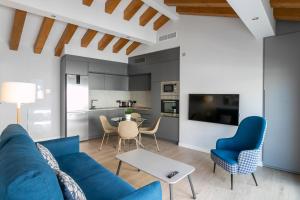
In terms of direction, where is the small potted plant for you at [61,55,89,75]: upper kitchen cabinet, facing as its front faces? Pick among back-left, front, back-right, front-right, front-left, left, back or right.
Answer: front

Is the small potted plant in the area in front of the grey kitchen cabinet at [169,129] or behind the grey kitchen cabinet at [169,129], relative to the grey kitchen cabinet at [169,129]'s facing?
in front

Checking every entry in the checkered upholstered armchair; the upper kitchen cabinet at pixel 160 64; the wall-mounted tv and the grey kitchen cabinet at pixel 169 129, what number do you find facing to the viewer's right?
0

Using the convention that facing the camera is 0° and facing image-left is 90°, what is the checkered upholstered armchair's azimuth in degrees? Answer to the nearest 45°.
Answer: approximately 45°

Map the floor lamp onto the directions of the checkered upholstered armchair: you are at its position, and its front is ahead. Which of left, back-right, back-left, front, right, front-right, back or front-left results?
front

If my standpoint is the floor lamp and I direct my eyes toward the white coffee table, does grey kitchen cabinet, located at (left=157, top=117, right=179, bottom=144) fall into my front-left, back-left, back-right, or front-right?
front-left

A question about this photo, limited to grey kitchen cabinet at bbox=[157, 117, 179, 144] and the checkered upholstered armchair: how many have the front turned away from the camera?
0

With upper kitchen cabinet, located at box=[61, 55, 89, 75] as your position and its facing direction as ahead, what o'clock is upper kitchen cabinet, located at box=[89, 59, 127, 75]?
upper kitchen cabinet, located at box=[89, 59, 127, 75] is roughly at 10 o'clock from upper kitchen cabinet, located at box=[61, 55, 89, 75].

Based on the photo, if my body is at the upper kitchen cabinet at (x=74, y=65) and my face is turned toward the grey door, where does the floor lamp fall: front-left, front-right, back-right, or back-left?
front-right

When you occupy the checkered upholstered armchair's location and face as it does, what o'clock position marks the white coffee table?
The white coffee table is roughly at 12 o'clock from the checkered upholstered armchair.

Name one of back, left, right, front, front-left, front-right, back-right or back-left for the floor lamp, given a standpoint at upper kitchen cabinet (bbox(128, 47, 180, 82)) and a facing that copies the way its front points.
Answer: front

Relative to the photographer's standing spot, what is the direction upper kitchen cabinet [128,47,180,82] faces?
facing the viewer and to the left of the viewer

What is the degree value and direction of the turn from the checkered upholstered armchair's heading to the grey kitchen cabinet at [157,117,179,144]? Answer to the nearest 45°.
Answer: approximately 90° to its right

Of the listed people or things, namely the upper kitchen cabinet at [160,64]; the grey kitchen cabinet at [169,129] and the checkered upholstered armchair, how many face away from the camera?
0

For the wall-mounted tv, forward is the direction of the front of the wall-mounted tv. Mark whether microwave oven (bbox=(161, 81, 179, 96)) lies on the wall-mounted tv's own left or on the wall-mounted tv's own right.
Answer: on the wall-mounted tv's own right
